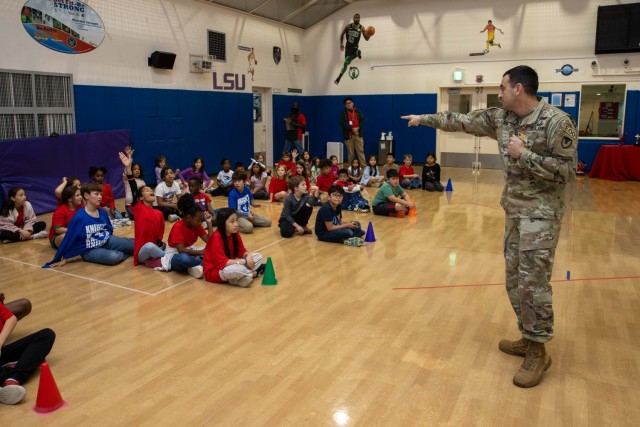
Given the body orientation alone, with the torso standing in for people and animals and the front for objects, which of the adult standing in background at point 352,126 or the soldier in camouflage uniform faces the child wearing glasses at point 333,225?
the adult standing in background

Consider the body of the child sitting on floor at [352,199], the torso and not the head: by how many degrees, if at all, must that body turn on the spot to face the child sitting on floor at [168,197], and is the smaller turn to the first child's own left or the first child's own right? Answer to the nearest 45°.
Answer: approximately 135° to the first child's own right

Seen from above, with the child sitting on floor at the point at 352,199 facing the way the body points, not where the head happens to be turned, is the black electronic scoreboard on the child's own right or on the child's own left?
on the child's own left

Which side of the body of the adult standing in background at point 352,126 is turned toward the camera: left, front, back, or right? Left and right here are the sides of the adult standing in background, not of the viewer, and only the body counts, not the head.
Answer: front

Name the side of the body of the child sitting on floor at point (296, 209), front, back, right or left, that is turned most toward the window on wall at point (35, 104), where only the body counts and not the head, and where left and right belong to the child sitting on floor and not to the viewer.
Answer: back

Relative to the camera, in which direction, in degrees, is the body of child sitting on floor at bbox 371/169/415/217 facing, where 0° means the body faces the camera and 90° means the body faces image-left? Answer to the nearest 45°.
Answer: approximately 315°

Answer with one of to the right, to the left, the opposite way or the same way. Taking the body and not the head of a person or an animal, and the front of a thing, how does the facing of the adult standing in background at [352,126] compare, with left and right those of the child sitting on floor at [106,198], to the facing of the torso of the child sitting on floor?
to the right

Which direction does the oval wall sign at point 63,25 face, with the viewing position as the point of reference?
facing the viewer and to the right of the viewer

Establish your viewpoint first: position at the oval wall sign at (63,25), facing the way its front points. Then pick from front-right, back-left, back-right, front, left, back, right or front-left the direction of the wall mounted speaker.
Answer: left

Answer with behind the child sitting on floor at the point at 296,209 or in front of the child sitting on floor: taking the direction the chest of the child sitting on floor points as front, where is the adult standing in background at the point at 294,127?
behind

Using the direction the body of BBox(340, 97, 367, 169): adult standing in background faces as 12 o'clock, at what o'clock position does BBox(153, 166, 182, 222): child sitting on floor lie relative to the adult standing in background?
The child sitting on floor is roughly at 1 o'clock from the adult standing in background.

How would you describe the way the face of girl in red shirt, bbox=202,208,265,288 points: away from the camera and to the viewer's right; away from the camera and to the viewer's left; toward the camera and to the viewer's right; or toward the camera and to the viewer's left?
toward the camera and to the viewer's right

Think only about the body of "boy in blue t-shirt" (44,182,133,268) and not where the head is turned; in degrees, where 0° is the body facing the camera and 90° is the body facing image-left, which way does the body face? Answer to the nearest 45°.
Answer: approximately 315°

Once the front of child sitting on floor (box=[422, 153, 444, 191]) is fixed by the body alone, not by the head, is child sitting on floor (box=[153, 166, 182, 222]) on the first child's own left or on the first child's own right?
on the first child's own right

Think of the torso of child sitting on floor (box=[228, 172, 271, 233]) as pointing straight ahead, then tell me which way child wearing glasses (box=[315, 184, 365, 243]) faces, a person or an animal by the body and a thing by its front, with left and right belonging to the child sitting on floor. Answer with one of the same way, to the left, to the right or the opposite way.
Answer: the same way

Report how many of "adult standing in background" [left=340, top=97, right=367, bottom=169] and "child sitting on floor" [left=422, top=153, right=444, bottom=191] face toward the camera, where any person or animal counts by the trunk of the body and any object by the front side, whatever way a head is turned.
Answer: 2

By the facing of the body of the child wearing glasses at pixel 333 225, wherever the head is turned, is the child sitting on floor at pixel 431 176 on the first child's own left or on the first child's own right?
on the first child's own left

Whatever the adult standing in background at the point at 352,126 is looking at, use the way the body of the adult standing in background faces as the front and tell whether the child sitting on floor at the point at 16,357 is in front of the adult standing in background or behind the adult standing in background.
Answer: in front

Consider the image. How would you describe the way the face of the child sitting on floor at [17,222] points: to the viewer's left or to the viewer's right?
to the viewer's right

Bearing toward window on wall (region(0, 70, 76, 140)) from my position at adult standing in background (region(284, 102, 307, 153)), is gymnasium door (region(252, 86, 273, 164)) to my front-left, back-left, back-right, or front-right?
front-right

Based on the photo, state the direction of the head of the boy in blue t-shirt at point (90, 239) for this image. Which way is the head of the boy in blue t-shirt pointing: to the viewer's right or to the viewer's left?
to the viewer's right
